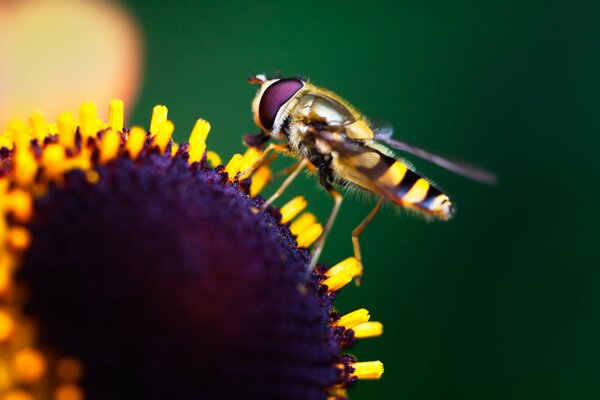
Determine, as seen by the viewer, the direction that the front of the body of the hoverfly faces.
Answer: to the viewer's left
